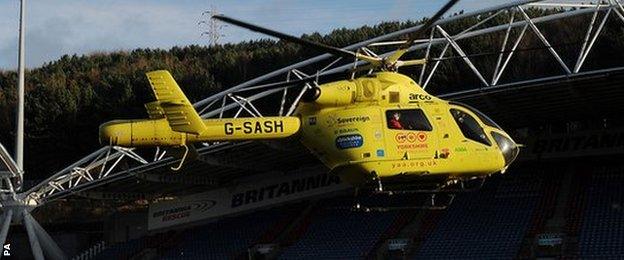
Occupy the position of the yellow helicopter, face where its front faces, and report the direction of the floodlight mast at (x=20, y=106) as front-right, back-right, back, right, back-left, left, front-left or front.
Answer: back-left

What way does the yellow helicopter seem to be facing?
to the viewer's right

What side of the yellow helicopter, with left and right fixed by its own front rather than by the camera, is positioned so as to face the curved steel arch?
left
